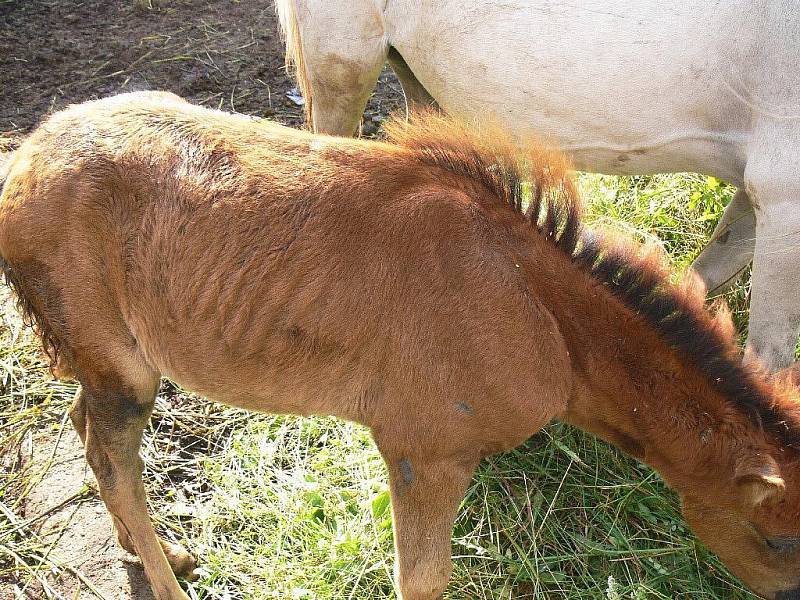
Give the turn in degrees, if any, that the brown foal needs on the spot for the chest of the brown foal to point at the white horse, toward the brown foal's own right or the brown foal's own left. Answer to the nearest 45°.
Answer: approximately 45° to the brown foal's own left

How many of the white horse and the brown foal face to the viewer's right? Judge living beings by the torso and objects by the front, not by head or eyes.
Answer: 2

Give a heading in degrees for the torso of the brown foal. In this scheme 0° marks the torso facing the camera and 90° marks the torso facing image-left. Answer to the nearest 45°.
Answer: approximately 270°

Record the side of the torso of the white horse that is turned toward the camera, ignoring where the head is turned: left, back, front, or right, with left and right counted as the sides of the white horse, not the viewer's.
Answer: right

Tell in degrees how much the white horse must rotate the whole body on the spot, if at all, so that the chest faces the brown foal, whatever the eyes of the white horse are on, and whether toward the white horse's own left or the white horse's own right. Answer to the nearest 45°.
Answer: approximately 135° to the white horse's own right
